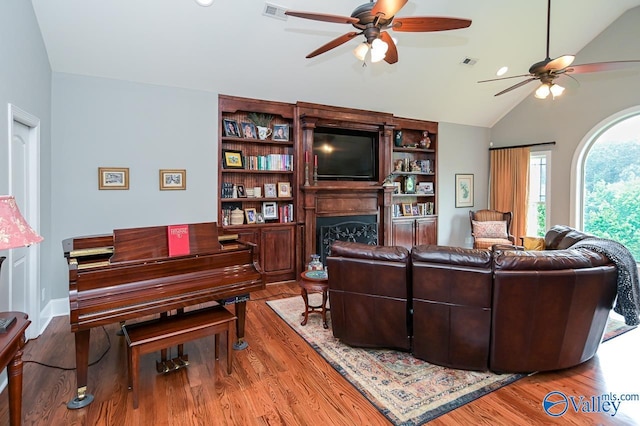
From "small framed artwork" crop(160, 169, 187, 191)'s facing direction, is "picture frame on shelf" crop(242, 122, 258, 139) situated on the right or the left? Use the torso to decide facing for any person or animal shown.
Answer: on its left

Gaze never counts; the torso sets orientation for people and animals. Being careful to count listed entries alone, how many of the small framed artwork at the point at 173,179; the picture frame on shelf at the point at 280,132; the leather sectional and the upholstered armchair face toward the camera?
3

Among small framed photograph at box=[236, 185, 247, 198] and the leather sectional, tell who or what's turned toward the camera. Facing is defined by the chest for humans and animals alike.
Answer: the small framed photograph

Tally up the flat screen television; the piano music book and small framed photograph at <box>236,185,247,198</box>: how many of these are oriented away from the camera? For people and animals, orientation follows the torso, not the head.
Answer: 0

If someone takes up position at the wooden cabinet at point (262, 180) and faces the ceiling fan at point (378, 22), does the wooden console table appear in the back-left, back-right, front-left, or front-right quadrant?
front-right

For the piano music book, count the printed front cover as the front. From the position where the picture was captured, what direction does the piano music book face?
facing the viewer

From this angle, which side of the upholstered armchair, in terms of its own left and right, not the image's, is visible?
front

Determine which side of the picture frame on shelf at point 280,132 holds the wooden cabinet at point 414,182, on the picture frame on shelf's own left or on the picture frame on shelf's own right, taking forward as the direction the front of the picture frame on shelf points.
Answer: on the picture frame on shelf's own left

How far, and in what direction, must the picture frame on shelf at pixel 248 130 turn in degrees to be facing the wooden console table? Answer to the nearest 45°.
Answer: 0° — it already faces it

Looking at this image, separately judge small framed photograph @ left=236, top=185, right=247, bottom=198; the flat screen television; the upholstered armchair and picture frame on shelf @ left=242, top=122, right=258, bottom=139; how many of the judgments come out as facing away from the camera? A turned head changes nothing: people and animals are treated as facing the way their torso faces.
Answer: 0

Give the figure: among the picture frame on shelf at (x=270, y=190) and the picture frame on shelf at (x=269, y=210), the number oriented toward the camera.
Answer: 2

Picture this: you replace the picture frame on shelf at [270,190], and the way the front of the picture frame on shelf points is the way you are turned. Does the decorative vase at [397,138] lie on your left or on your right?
on your left

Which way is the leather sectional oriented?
away from the camera

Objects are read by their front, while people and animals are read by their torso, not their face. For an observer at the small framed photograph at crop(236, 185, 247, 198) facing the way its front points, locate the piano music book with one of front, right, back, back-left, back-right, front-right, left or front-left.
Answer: front

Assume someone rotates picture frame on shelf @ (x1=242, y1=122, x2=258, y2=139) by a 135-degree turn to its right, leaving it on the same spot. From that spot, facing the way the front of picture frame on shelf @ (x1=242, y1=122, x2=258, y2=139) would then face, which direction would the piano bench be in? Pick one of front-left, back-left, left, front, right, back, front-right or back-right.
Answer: back-left

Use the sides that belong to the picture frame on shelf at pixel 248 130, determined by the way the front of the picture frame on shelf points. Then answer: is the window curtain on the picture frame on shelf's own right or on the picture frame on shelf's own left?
on the picture frame on shelf's own left
